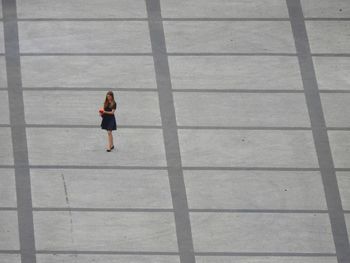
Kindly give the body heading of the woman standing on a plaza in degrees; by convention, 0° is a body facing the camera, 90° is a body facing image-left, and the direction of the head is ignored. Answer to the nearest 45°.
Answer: approximately 45°
